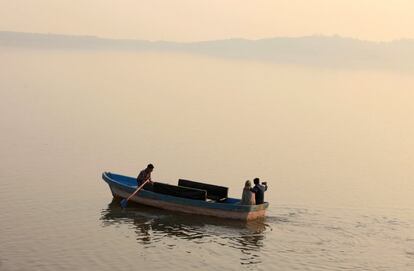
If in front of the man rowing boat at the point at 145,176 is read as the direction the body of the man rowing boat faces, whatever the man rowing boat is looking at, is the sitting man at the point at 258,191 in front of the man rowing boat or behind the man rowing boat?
in front

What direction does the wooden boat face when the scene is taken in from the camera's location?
facing away from the viewer and to the left of the viewer

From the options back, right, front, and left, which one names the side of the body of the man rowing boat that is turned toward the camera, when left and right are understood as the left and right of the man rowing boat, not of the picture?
right
